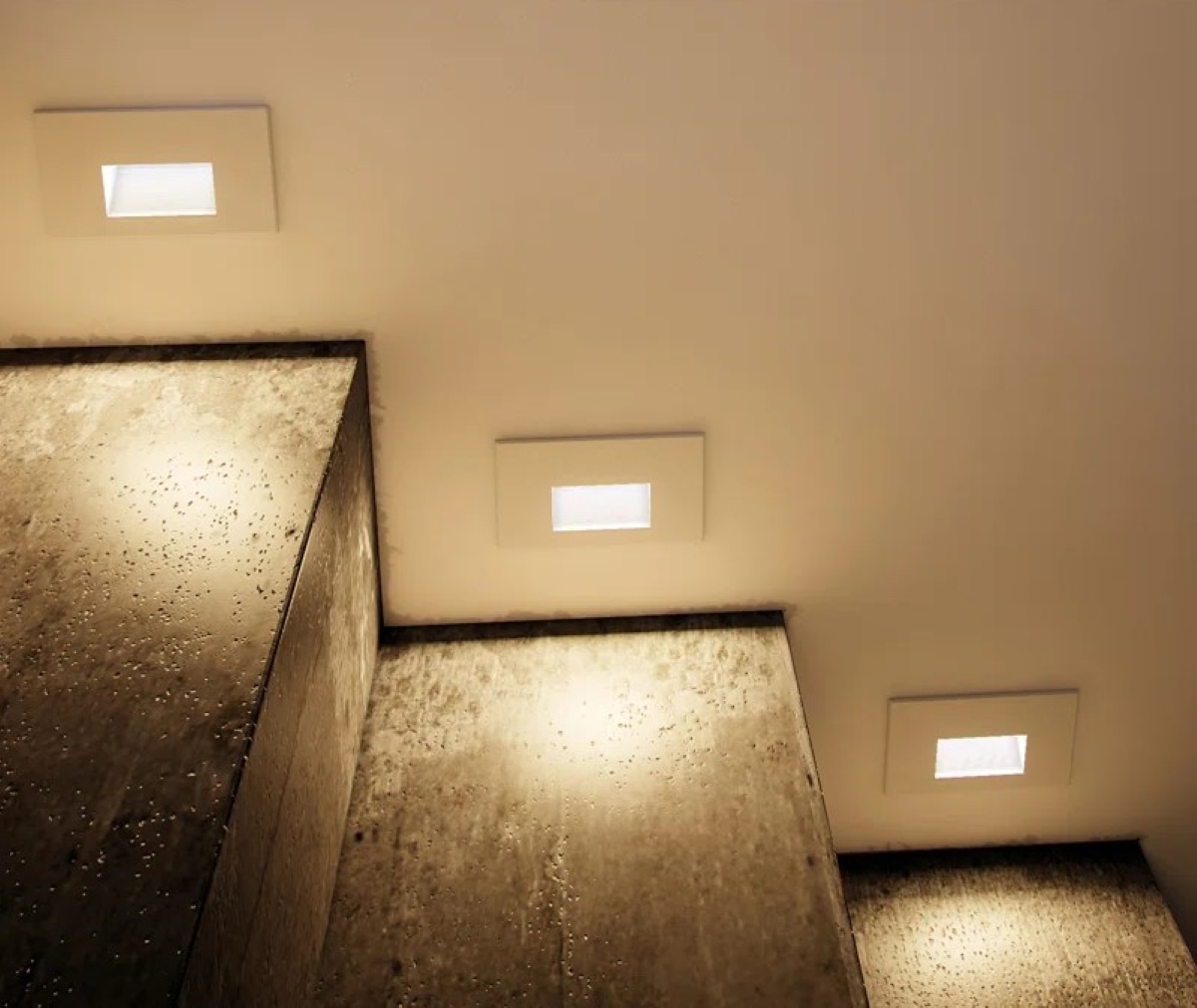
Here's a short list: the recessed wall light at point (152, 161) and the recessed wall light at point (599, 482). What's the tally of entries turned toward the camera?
2

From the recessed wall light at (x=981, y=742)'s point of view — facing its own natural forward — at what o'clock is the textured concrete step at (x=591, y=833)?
The textured concrete step is roughly at 1 o'clock from the recessed wall light.

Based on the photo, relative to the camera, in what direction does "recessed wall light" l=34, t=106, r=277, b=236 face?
facing the viewer

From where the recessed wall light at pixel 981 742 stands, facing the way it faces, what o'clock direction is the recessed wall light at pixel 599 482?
the recessed wall light at pixel 599 482 is roughly at 2 o'clock from the recessed wall light at pixel 981 742.

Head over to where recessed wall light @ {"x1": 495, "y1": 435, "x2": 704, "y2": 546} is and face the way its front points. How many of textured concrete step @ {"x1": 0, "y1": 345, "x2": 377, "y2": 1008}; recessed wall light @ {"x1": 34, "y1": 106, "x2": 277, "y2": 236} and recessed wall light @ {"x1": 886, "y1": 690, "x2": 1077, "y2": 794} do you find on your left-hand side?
1

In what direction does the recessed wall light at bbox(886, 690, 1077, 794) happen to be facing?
toward the camera

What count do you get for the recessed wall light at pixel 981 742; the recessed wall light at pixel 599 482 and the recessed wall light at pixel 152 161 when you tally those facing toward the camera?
3

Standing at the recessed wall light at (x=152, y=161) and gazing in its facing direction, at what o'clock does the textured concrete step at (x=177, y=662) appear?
The textured concrete step is roughly at 12 o'clock from the recessed wall light.

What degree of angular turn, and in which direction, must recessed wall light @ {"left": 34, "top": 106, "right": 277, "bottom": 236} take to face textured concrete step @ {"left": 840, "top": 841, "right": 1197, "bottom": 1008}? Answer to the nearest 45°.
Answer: approximately 90° to its left

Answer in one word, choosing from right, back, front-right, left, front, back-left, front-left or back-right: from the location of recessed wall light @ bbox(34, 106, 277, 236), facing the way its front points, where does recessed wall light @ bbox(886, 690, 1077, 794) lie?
left

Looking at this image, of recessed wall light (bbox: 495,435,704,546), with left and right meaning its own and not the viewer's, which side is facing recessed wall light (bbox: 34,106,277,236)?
right

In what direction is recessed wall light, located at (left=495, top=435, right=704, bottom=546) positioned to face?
toward the camera
